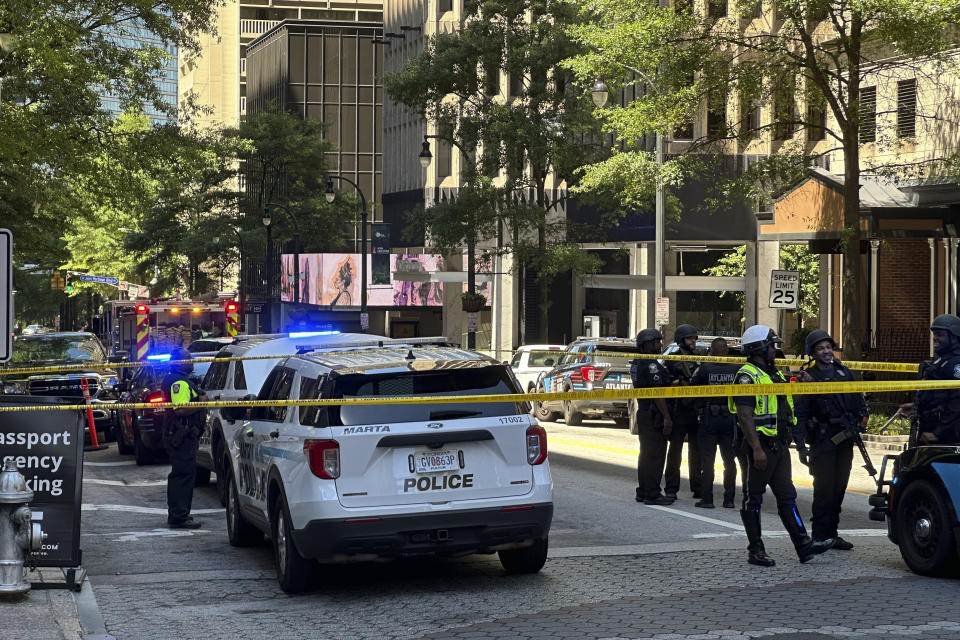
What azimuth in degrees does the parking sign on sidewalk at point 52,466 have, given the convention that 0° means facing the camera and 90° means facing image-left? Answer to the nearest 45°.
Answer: approximately 0°

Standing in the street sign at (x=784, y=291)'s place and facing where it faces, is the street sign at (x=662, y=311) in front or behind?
behind

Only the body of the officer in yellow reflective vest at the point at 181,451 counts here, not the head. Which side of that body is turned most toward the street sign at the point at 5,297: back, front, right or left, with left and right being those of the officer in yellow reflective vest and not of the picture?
right

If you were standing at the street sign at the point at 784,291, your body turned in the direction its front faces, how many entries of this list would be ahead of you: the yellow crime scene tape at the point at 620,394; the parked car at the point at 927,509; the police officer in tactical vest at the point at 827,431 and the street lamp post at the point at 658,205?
3

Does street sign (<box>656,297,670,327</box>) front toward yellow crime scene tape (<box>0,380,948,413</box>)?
yes

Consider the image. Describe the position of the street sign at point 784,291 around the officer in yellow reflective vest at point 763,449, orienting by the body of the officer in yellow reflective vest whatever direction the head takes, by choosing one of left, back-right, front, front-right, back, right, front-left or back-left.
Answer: back-left

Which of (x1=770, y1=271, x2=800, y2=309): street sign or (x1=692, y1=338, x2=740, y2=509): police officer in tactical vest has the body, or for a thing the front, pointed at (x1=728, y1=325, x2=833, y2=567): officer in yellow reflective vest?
the street sign
